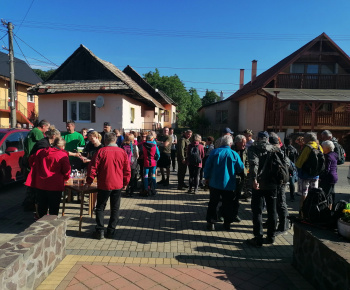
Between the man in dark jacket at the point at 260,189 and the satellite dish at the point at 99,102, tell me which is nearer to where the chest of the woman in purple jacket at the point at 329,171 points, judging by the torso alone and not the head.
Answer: the satellite dish

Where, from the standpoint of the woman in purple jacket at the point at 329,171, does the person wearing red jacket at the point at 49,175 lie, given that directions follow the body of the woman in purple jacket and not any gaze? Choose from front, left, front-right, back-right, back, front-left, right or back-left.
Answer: front-left

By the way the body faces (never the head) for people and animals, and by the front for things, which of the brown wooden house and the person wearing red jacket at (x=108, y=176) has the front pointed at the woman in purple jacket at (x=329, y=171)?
the brown wooden house

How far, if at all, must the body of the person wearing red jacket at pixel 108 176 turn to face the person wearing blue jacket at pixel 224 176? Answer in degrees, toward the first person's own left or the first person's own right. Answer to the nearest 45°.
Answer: approximately 90° to the first person's own right

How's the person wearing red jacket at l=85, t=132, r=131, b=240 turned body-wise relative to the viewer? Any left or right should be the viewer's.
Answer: facing away from the viewer

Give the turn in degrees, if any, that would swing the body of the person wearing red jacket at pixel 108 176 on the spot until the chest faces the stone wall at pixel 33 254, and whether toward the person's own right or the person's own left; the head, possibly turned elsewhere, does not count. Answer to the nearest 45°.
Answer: approximately 135° to the person's own left

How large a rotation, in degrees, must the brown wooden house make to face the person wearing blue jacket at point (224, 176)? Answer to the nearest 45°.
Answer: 0° — it already faces them

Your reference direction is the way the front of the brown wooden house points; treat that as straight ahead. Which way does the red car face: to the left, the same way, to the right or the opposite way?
the same way

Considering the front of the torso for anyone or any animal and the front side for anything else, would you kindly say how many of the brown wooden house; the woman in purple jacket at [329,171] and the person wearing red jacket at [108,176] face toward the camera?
1

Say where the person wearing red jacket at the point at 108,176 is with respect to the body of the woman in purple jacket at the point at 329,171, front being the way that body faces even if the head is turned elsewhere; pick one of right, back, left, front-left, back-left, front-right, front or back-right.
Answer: front-left

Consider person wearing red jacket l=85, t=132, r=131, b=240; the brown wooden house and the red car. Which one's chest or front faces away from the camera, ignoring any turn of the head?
the person wearing red jacket

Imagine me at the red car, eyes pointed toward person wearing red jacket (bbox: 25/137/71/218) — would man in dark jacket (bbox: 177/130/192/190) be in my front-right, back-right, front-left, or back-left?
front-left

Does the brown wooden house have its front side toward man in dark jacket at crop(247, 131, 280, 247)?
yes

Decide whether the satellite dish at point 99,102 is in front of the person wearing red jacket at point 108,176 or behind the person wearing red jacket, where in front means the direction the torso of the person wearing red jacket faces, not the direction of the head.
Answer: in front

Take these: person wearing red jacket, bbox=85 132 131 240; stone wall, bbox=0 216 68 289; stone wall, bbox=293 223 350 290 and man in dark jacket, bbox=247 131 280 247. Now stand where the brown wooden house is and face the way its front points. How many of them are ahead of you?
4

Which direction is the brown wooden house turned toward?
toward the camera

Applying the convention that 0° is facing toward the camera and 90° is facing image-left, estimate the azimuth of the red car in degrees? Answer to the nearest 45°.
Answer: approximately 45°
